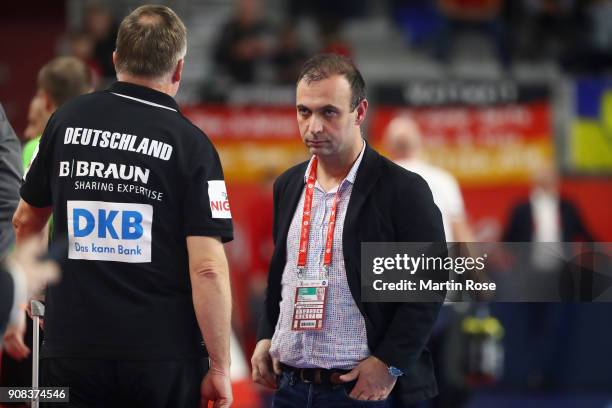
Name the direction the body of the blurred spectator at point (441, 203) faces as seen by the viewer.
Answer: toward the camera

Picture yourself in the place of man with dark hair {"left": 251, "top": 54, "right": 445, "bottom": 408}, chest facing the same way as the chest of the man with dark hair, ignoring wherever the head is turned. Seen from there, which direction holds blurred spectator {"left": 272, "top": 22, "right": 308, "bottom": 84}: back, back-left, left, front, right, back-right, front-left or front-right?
back-right

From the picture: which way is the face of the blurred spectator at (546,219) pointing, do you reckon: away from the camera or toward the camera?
toward the camera

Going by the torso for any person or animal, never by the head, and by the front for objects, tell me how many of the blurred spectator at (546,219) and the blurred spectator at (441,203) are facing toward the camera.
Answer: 2

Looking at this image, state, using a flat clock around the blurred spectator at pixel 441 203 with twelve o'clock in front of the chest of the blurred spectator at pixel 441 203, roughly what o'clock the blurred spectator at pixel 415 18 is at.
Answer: the blurred spectator at pixel 415 18 is roughly at 6 o'clock from the blurred spectator at pixel 441 203.

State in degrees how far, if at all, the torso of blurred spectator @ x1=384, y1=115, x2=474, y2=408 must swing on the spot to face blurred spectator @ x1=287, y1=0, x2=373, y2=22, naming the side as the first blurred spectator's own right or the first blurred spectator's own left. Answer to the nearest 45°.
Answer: approximately 180°

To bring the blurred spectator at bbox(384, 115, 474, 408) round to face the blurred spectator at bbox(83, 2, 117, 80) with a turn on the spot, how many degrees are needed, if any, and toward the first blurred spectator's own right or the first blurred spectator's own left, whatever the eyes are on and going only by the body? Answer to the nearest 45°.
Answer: approximately 135° to the first blurred spectator's own right

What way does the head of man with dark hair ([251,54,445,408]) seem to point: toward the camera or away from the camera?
toward the camera

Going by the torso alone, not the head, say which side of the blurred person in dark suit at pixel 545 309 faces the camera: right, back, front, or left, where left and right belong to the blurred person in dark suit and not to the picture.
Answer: front

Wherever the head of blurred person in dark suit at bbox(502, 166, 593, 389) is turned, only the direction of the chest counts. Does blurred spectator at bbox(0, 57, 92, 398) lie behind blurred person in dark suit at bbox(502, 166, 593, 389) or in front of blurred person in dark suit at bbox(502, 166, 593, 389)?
in front
